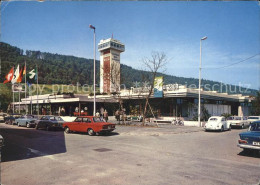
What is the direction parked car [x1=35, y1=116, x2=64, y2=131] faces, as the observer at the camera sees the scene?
facing the viewer and to the left of the viewer

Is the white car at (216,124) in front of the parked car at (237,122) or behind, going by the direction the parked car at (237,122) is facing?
behind

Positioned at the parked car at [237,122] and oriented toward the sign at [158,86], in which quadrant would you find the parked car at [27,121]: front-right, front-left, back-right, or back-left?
front-left

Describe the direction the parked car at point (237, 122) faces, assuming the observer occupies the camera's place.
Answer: facing away from the viewer and to the right of the viewer

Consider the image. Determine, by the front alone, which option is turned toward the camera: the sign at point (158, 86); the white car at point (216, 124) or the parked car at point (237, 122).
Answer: the sign

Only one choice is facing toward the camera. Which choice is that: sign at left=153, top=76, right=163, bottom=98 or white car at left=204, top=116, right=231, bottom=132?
the sign

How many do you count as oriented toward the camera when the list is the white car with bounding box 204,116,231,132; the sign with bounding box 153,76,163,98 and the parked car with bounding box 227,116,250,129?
1

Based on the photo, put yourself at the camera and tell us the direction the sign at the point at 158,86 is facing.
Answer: facing the viewer

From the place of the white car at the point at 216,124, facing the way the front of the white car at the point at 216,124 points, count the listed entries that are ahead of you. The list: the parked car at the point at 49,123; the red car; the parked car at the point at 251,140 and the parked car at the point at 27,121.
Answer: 0
